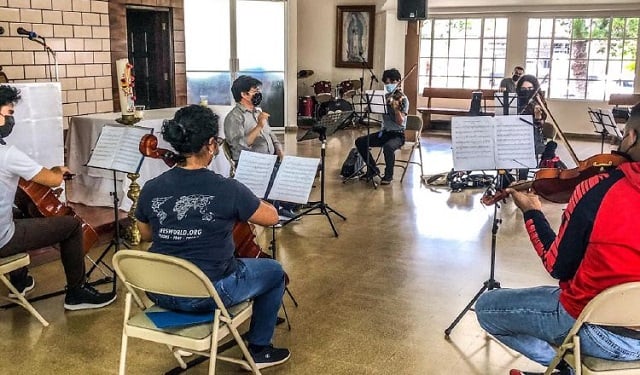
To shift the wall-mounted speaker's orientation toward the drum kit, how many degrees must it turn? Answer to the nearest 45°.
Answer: approximately 135° to its right

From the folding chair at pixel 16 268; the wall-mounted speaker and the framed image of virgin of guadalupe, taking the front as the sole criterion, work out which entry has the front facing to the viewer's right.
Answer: the folding chair

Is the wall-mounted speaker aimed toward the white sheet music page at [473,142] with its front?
yes

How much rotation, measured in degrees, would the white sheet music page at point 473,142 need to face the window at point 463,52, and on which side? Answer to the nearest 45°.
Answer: approximately 180°

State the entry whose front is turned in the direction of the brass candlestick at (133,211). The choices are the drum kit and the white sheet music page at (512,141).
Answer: the drum kit

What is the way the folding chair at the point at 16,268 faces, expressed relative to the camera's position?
facing to the right of the viewer

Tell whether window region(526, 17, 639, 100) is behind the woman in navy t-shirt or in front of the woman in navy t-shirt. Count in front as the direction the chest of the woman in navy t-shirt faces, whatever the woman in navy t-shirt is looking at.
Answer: in front

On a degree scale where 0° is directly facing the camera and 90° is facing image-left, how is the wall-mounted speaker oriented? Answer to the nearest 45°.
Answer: approximately 0°

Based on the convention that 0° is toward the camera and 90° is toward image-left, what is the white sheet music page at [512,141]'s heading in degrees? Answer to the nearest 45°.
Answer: approximately 0°

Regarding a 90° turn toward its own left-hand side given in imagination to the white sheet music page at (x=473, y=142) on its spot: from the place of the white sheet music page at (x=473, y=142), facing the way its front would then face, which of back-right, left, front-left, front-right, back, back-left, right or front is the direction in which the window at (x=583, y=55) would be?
left
